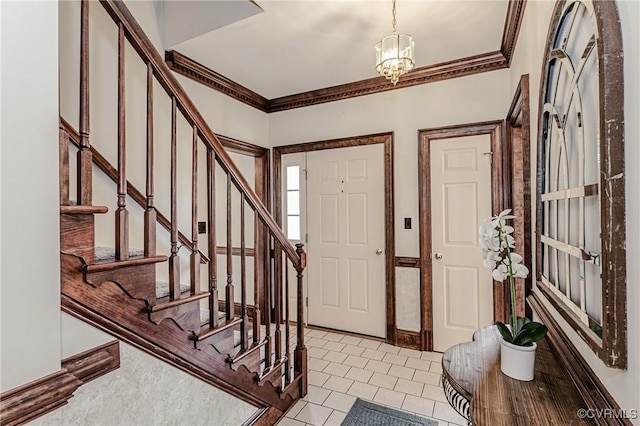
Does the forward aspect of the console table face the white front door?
no

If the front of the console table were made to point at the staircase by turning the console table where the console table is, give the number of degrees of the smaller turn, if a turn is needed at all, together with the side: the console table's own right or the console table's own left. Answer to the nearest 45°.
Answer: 0° — it already faces it

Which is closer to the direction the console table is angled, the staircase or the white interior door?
the staircase

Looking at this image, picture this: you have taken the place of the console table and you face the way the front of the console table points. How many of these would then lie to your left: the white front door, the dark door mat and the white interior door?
0

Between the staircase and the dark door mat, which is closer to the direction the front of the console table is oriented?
the staircase

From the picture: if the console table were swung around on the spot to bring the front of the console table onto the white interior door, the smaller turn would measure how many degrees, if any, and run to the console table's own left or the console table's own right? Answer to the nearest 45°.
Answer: approximately 90° to the console table's own right

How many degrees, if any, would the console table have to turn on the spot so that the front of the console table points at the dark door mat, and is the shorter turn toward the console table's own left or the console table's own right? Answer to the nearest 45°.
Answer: approximately 45° to the console table's own right

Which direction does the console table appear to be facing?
to the viewer's left

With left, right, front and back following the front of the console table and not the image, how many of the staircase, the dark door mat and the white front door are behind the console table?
0
